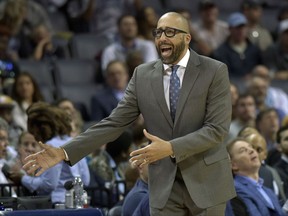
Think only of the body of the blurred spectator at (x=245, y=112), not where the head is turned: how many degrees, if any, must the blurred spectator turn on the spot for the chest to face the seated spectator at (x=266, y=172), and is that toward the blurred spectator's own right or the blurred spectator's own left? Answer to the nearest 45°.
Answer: approximately 45° to the blurred spectator's own right

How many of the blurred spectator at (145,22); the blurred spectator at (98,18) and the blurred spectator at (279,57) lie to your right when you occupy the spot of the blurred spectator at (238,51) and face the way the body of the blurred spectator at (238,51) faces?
2

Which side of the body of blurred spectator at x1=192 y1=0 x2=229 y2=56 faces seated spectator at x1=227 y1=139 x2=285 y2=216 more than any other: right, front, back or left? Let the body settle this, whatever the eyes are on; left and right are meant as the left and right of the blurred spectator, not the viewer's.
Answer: front

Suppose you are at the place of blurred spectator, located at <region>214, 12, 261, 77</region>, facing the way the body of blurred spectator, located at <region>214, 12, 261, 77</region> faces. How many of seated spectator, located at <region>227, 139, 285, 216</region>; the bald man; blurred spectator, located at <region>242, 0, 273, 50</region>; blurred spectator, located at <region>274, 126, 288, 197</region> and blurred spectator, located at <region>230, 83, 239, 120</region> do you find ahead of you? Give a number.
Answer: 4

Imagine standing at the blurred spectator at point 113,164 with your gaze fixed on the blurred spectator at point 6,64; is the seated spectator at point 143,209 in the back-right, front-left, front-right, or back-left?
back-left

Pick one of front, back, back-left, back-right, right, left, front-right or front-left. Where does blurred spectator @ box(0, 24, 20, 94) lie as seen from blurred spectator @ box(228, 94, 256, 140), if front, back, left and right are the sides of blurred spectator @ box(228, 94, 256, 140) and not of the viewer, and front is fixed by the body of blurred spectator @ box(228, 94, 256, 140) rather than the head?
back-right

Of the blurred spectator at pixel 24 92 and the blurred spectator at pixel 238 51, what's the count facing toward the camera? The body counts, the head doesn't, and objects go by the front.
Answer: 2

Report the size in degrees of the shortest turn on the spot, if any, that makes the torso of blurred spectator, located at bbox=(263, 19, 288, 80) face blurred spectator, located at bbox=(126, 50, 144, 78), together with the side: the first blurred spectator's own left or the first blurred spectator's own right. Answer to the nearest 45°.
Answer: approximately 45° to the first blurred spectator's own right

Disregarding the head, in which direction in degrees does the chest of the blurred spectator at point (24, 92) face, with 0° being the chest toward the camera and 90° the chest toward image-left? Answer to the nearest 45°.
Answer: approximately 0°

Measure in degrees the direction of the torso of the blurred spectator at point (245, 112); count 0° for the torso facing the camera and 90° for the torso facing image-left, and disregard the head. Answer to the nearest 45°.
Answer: approximately 315°

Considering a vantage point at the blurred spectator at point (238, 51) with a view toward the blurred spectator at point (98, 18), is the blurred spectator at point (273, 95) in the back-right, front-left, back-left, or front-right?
back-left
